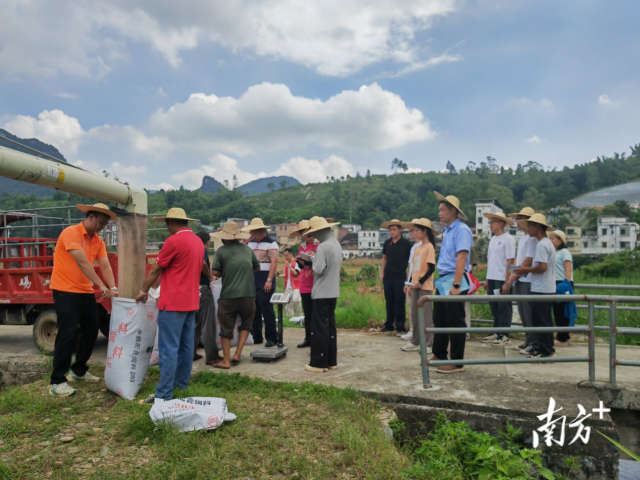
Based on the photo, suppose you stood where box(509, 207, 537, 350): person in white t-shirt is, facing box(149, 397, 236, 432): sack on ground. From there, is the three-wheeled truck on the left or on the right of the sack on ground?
right

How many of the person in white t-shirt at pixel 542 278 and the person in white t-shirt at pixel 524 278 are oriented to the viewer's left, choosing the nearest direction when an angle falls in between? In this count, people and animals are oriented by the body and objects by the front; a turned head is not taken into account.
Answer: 2

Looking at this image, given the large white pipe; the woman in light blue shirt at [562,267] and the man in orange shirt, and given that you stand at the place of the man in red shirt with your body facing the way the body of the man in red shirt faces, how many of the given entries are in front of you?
2

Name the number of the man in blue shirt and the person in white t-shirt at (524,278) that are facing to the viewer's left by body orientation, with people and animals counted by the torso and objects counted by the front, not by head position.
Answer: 2

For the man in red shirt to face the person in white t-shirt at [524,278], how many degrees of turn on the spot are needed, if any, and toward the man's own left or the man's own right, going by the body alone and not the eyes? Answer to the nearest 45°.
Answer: approximately 135° to the man's own right

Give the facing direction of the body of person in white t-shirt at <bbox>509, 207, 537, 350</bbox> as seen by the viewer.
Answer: to the viewer's left

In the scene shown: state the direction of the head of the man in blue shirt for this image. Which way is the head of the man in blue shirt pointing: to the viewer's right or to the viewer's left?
to the viewer's left

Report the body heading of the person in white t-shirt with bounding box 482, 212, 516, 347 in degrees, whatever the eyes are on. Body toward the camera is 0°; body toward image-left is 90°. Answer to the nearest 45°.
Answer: approximately 45°

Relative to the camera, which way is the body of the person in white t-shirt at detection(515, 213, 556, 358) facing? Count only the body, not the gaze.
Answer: to the viewer's left

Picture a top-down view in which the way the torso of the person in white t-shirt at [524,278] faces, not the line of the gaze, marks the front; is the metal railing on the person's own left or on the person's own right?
on the person's own left

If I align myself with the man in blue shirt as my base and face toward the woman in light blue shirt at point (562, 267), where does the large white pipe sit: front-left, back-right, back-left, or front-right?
back-left
